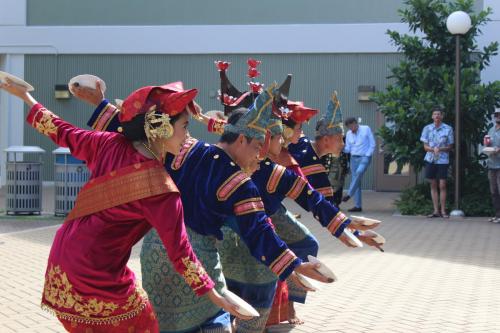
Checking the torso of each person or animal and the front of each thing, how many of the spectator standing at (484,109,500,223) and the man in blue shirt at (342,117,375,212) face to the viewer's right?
0

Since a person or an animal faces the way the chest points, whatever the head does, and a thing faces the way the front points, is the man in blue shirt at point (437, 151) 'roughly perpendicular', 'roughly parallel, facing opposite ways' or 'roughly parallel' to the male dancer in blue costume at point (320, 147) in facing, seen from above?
roughly perpendicular

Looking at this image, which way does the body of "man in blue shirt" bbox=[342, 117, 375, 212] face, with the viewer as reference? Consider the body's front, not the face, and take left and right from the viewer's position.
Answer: facing the viewer and to the left of the viewer

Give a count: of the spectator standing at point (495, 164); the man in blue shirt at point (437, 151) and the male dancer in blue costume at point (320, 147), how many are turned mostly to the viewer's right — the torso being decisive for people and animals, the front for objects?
1

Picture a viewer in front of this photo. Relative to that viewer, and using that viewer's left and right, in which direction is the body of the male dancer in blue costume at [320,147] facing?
facing to the right of the viewer

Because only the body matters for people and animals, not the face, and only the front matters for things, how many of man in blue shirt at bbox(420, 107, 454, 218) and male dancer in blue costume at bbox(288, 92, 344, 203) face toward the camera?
1

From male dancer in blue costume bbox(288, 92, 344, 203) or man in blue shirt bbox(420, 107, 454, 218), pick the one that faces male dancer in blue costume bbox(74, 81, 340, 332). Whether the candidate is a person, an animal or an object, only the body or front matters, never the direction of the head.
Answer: the man in blue shirt

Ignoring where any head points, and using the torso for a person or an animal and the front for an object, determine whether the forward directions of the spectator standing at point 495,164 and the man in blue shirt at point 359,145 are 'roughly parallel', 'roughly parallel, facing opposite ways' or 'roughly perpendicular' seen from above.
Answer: roughly parallel

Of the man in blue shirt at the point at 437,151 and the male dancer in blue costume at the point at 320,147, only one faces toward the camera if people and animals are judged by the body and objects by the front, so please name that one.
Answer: the man in blue shirt
